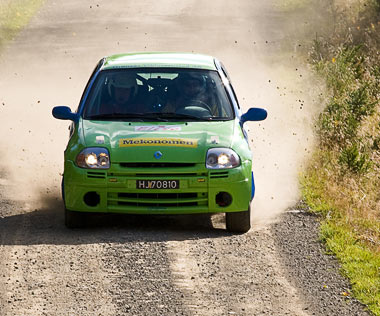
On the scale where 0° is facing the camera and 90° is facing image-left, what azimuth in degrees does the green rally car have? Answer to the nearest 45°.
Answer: approximately 0°

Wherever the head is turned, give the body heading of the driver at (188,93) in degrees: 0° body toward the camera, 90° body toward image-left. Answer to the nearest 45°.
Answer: approximately 0°
